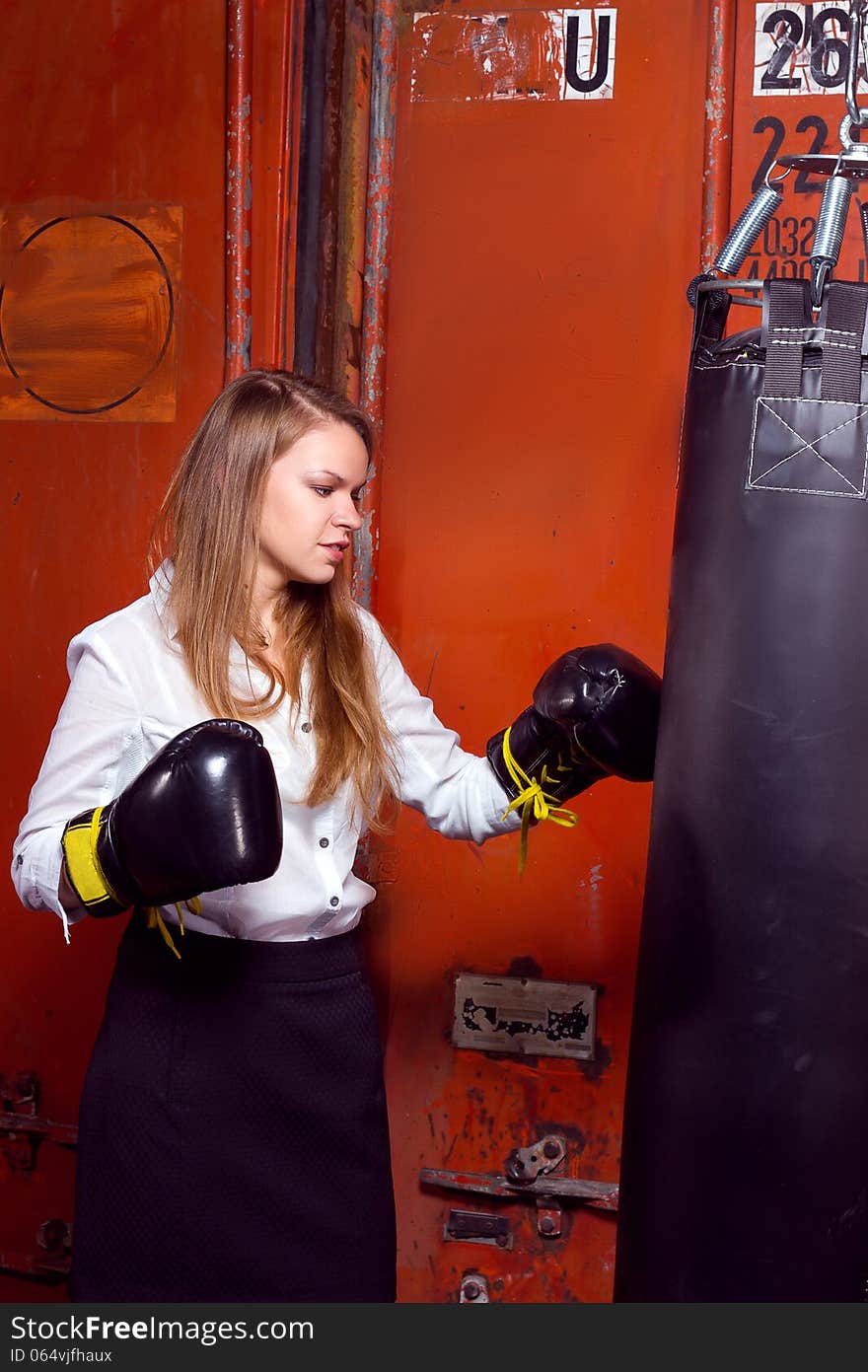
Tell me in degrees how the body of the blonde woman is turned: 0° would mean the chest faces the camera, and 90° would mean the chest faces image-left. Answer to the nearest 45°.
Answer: approximately 315°

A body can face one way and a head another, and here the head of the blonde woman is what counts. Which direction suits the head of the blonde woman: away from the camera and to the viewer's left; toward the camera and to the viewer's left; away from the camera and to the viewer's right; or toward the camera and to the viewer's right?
toward the camera and to the viewer's right
